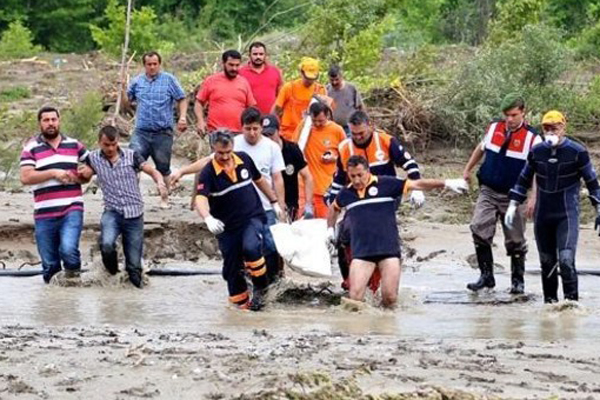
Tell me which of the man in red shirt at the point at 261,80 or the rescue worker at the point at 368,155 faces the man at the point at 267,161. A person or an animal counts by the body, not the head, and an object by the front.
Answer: the man in red shirt

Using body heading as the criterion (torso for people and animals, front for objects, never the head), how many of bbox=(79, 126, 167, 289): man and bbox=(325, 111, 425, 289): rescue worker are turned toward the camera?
2

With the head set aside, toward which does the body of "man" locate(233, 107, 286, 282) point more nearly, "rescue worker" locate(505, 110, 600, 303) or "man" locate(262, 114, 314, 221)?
the rescue worker

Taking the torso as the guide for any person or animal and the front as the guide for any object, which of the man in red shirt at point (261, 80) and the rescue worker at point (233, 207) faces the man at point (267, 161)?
the man in red shirt

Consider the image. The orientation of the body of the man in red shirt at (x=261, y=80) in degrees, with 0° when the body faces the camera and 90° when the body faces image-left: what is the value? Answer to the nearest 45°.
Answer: approximately 0°

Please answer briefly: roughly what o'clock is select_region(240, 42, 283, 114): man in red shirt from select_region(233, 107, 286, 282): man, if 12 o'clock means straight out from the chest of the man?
The man in red shirt is roughly at 6 o'clock from the man.

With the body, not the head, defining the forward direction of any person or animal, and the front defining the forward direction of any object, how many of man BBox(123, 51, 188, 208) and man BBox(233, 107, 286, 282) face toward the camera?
2
